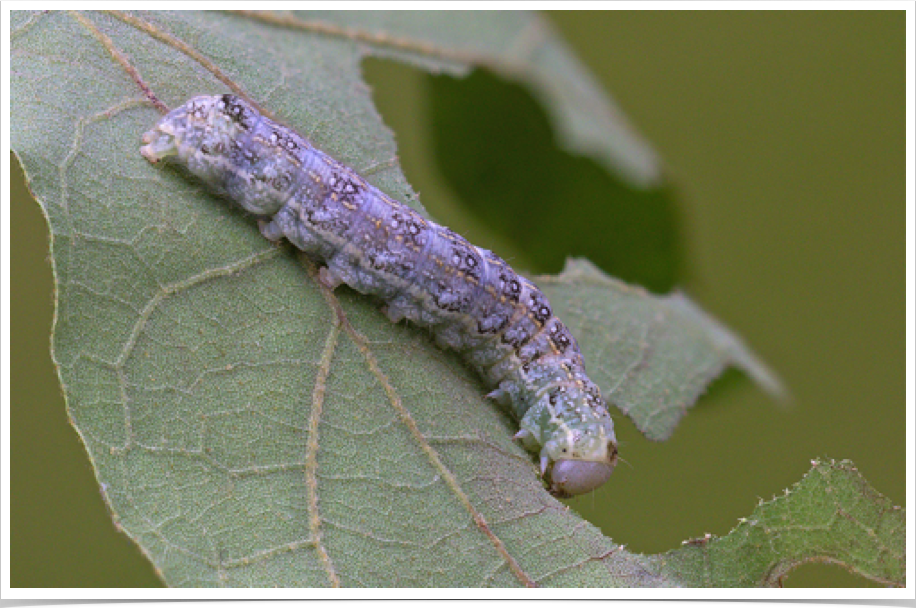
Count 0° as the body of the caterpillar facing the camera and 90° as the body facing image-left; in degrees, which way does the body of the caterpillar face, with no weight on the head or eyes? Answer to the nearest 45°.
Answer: approximately 315°

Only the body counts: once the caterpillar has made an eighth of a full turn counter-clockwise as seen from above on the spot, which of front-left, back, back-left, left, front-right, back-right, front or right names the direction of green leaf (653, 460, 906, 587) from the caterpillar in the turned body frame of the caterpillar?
front
